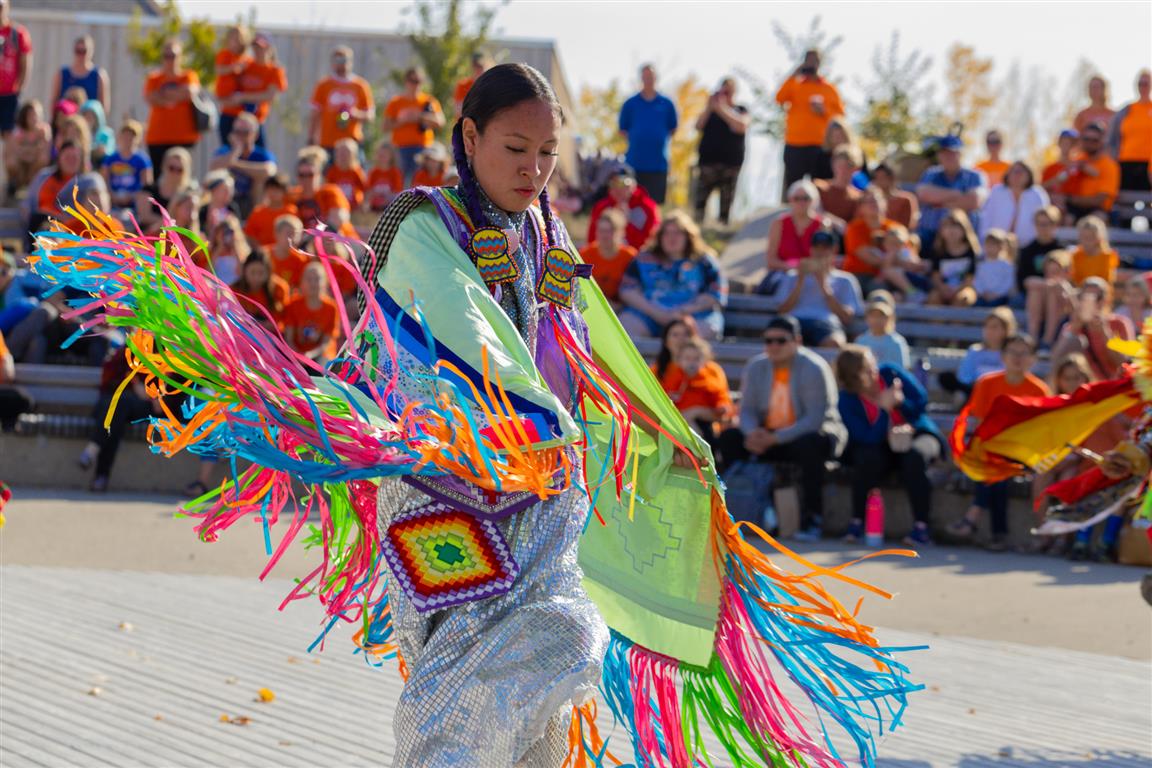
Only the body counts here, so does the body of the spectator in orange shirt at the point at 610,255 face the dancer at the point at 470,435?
yes

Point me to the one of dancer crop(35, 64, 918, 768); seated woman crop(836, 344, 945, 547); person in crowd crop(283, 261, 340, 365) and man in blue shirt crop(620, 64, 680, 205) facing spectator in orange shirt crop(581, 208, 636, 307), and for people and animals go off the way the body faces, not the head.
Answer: the man in blue shirt

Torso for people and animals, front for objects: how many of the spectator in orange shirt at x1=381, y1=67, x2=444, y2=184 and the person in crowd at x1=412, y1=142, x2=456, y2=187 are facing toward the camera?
2

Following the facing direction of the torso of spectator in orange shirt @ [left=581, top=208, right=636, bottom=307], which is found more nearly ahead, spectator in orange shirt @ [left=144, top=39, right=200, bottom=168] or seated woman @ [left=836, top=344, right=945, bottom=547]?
the seated woman

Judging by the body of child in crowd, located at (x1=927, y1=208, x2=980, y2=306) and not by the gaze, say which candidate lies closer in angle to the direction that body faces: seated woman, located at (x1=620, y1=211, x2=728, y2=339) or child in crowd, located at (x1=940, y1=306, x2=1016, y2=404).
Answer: the child in crowd

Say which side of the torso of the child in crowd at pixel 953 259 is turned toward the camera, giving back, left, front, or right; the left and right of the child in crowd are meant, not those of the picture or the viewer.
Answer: front

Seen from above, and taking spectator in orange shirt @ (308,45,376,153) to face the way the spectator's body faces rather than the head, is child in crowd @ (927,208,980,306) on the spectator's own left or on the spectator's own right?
on the spectator's own left

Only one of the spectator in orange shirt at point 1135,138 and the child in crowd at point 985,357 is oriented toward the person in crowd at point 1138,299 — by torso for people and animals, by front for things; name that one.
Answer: the spectator in orange shirt

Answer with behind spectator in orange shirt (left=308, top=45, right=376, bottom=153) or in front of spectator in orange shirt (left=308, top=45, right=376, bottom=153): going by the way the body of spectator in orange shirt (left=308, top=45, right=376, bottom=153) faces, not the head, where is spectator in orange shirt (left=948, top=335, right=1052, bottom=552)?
in front

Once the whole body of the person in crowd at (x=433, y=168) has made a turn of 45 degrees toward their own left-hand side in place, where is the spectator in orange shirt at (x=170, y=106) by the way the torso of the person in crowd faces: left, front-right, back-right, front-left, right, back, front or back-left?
back

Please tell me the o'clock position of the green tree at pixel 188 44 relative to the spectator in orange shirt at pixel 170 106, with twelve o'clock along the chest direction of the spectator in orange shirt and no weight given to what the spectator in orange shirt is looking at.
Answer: The green tree is roughly at 6 o'clock from the spectator in orange shirt.

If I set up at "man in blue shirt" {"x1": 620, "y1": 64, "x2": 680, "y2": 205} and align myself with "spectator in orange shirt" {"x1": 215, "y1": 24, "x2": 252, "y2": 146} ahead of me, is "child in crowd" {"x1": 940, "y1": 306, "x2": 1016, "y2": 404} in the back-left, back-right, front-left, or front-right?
back-left
